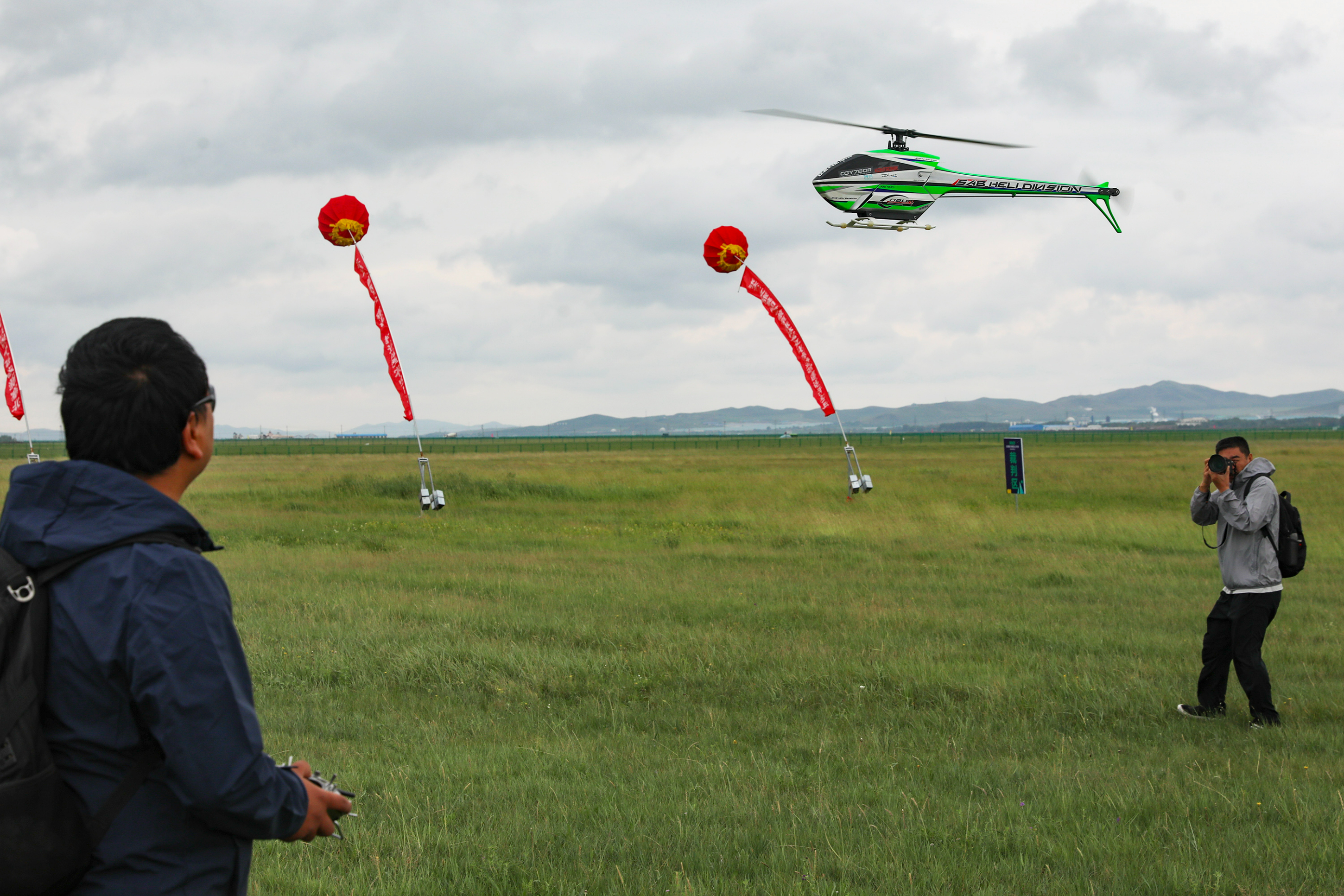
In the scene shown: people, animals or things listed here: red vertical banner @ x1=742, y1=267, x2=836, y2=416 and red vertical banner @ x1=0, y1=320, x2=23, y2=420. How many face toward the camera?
2

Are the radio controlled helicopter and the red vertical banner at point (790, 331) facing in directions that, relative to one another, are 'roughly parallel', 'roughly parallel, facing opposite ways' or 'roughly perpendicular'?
roughly perpendicular

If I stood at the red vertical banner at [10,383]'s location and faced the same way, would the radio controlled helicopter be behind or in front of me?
in front

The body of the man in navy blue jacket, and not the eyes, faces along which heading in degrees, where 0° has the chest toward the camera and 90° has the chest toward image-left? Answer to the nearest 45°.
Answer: approximately 225°

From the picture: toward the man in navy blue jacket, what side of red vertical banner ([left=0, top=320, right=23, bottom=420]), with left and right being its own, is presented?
front

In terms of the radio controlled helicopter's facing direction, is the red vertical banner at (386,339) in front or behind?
in front

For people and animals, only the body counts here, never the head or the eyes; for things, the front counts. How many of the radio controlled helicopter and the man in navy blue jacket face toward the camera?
0

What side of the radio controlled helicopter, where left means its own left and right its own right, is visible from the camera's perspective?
left

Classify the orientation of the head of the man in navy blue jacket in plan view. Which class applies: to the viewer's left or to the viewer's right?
to the viewer's right

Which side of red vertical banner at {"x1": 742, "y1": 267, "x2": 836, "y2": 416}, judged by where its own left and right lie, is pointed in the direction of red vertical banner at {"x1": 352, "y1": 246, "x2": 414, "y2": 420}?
right

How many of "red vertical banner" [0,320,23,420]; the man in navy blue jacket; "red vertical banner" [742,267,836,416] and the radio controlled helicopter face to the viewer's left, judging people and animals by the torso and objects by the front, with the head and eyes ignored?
1

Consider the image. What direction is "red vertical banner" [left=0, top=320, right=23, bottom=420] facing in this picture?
toward the camera
